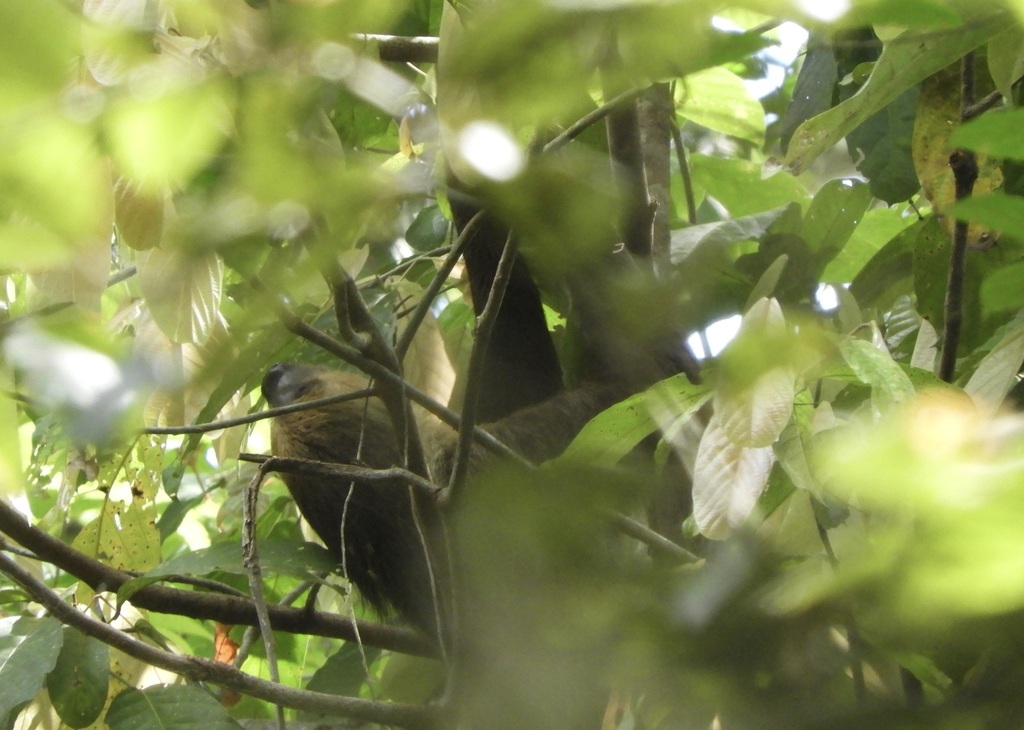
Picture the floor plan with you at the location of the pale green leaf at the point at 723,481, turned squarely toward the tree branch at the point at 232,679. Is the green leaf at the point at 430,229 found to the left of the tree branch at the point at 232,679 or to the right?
right

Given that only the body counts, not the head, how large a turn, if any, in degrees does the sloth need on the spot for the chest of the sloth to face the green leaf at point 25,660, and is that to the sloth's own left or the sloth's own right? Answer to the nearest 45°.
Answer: approximately 45° to the sloth's own left

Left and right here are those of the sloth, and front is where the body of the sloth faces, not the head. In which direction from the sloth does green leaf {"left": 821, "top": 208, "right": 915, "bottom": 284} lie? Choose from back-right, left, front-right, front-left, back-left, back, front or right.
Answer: back

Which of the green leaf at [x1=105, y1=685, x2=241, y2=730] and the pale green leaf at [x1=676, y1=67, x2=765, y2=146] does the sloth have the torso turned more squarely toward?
the green leaf

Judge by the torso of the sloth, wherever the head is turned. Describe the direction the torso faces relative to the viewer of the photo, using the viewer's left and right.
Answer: facing to the left of the viewer

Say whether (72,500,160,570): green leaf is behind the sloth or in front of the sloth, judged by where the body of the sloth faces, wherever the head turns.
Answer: in front

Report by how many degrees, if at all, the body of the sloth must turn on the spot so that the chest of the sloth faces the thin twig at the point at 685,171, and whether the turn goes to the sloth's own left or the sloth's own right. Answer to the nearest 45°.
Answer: approximately 180°

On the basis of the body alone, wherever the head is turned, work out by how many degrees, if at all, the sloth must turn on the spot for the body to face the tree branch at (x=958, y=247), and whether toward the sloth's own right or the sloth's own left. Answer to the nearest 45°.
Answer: approximately 135° to the sloth's own left
